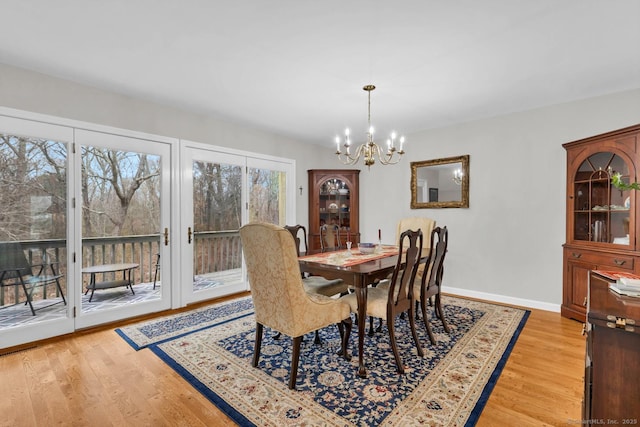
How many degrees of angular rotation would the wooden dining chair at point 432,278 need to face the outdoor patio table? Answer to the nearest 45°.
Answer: approximately 45° to its left

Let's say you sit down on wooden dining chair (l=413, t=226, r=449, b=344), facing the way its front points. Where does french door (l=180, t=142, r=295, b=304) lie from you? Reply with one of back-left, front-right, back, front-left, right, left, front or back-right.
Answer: front-left

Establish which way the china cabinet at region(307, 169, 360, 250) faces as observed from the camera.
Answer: facing the viewer

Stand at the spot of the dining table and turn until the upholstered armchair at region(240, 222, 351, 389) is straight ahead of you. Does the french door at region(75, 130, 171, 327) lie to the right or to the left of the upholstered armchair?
right

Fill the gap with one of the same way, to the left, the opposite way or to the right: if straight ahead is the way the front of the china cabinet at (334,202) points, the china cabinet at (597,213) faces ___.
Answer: to the right

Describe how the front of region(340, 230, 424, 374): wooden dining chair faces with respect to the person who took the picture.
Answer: facing away from the viewer and to the left of the viewer

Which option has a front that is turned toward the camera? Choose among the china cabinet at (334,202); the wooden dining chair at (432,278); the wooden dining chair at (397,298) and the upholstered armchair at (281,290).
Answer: the china cabinet

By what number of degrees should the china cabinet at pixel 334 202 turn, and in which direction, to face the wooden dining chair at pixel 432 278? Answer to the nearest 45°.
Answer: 0° — it already faces it

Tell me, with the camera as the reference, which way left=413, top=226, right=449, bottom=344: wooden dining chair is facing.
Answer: facing away from the viewer and to the left of the viewer

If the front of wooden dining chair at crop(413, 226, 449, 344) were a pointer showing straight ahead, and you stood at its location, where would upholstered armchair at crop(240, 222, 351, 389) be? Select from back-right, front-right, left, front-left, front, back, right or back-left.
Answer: left

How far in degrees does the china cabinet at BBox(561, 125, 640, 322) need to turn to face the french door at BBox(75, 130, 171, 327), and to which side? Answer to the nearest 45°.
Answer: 0° — it already faces it

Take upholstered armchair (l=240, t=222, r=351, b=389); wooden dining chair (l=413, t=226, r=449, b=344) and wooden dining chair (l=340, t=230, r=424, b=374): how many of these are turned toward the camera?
0

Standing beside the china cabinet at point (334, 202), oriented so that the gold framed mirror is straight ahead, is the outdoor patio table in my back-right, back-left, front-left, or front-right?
back-right

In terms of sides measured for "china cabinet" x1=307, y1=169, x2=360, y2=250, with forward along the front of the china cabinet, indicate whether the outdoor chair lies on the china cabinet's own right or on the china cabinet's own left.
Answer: on the china cabinet's own right

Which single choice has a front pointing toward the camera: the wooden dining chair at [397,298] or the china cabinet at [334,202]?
the china cabinet

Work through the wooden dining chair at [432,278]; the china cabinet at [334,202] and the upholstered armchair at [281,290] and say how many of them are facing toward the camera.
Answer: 1

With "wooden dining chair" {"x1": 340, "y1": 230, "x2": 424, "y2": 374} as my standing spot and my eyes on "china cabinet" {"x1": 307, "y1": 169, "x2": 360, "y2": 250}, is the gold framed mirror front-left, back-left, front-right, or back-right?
front-right
